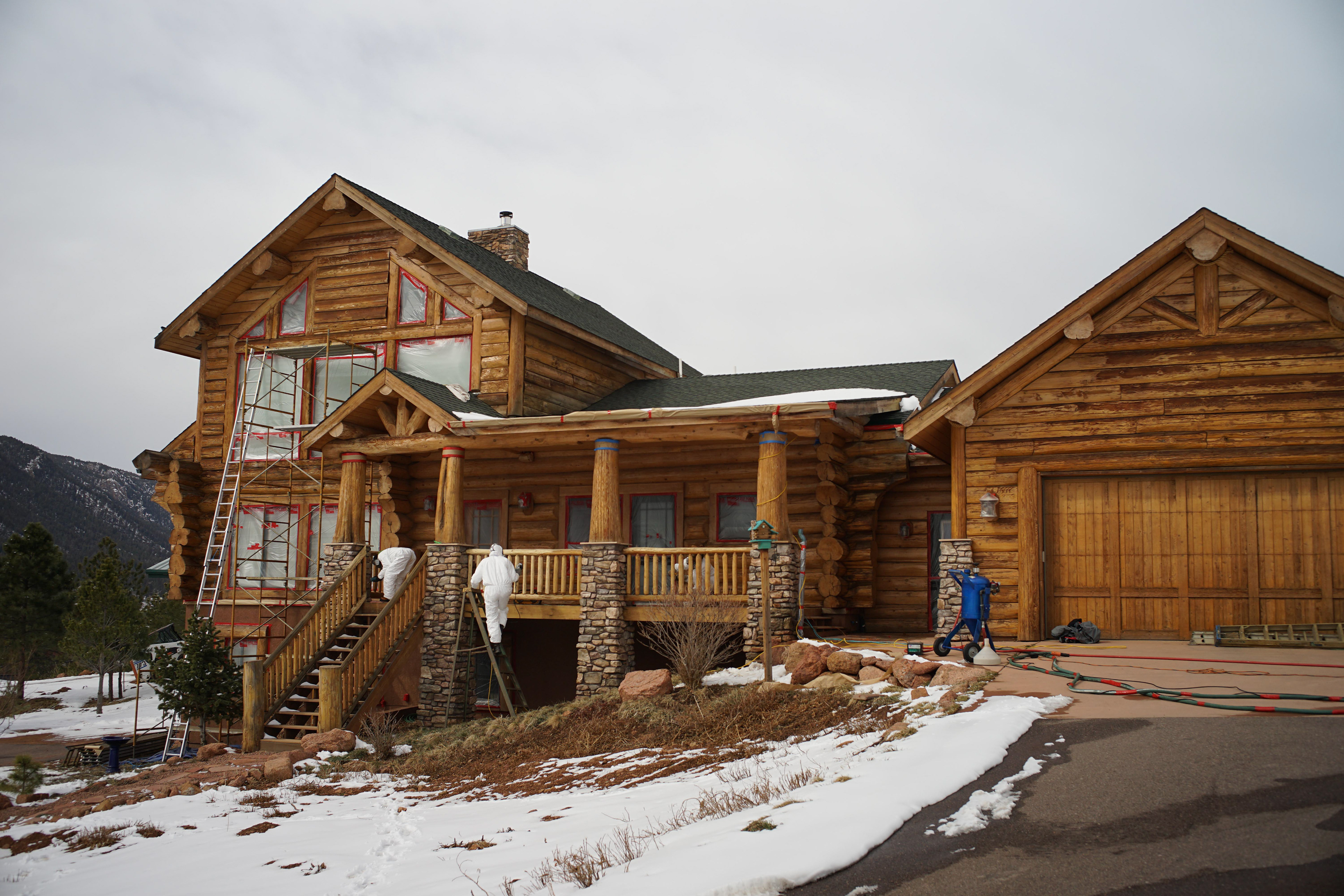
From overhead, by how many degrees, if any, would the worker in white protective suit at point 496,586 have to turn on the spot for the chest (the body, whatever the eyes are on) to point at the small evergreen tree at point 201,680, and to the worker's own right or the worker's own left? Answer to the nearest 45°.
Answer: approximately 90° to the worker's own left

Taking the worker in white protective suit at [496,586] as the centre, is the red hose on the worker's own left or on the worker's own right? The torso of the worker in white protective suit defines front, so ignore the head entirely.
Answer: on the worker's own right

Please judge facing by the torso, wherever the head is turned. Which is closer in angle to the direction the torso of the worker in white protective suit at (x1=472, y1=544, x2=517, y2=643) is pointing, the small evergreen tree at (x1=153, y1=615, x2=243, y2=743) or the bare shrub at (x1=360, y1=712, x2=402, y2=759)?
the small evergreen tree

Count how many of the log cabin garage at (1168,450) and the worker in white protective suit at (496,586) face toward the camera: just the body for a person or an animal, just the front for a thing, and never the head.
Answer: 1

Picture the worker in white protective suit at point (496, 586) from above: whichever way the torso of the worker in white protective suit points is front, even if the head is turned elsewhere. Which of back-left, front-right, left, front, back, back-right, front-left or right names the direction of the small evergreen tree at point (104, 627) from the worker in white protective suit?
front-left

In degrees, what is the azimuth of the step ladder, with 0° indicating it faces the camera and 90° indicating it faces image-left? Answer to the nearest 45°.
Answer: approximately 315°

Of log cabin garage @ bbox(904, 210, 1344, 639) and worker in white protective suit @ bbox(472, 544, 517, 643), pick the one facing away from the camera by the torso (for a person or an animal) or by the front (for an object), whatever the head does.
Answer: the worker in white protective suit

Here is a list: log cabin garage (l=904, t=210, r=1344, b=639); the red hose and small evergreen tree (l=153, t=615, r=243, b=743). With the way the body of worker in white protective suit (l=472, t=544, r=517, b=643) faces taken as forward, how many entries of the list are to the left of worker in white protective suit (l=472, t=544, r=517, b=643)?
1

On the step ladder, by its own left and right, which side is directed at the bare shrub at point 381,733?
right

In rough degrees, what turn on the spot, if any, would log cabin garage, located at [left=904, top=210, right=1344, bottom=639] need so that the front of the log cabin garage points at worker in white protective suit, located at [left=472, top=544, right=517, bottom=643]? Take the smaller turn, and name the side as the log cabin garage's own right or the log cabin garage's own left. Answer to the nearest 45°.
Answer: approximately 90° to the log cabin garage's own right

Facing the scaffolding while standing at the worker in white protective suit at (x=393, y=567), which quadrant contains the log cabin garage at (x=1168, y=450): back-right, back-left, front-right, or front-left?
back-right

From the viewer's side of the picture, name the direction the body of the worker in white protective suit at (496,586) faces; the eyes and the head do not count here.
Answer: away from the camera

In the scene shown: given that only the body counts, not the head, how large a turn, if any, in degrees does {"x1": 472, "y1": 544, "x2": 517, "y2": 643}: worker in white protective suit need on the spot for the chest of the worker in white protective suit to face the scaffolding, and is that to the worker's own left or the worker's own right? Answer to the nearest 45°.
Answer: approximately 45° to the worker's own left
